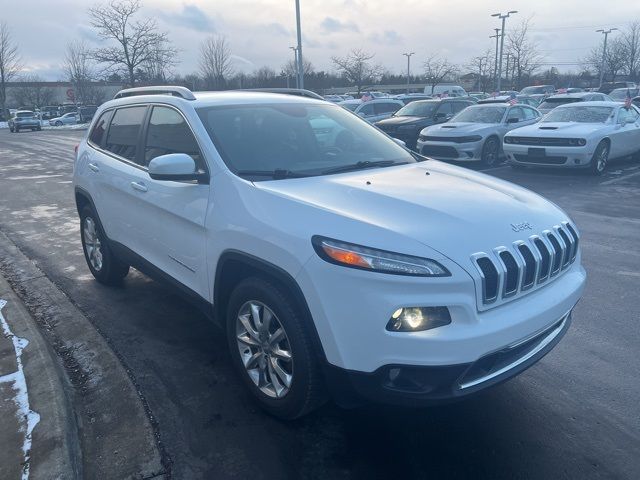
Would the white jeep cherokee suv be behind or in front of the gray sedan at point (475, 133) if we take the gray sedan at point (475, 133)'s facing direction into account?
in front

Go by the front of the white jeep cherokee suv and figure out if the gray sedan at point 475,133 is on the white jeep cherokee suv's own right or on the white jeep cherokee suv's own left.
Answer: on the white jeep cherokee suv's own left

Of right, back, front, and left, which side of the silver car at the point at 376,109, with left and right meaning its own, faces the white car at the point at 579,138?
left

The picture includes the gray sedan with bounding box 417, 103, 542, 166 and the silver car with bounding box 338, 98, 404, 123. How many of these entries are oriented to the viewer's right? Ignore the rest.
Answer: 0

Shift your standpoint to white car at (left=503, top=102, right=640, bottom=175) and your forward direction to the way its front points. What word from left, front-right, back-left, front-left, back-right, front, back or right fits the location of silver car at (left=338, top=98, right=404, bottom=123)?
right

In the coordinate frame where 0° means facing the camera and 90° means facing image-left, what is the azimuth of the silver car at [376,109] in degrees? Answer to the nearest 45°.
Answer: approximately 45°

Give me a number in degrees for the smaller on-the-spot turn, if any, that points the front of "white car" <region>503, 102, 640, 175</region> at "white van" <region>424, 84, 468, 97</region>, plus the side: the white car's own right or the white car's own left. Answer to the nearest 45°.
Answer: approximately 135° to the white car's own right

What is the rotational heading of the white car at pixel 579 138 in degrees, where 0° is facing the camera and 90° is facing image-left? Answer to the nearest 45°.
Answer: approximately 45°

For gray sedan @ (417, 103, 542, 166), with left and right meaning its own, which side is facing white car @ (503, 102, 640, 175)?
left

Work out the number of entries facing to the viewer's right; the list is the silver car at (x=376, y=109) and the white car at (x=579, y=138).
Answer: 0

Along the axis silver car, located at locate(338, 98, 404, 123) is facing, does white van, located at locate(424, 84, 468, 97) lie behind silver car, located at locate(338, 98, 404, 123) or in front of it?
behind

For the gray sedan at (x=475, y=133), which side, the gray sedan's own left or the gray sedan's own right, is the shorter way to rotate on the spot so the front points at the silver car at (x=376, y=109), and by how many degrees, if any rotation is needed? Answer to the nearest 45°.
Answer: approximately 90° to the gray sedan's own right
